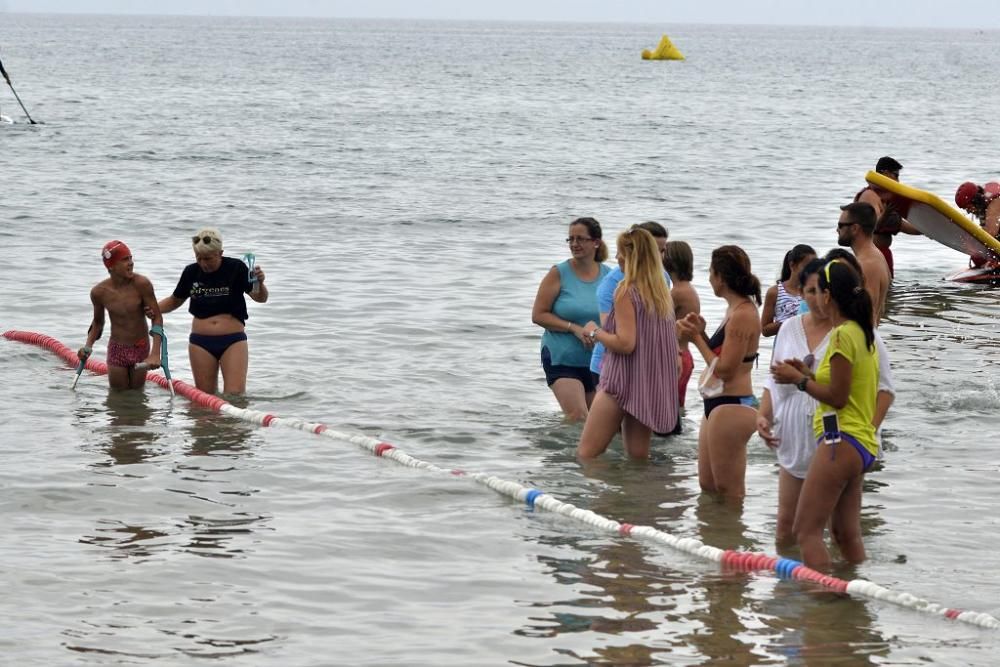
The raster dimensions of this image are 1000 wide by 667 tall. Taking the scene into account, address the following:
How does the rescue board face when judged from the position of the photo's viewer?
facing to the left of the viewer

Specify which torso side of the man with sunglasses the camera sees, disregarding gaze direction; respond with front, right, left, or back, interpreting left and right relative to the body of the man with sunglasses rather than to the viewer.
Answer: left

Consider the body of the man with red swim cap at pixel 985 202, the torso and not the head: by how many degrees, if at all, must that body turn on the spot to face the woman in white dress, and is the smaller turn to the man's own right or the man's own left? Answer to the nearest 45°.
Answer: approximately 90° to the man's own left

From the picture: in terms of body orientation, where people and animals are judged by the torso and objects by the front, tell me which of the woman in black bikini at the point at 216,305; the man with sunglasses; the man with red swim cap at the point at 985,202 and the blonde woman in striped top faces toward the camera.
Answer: the woman in black bikini

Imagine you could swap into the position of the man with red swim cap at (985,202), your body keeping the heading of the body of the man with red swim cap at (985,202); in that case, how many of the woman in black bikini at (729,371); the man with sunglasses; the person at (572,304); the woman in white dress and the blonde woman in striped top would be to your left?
5

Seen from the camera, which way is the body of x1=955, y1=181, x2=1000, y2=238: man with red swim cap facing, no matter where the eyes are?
to the viewer's left

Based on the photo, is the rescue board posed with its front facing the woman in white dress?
no

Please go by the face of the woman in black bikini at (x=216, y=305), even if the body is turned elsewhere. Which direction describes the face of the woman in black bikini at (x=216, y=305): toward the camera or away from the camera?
toward the camera

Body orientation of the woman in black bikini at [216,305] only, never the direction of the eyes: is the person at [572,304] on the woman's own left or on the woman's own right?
on the woman's own left

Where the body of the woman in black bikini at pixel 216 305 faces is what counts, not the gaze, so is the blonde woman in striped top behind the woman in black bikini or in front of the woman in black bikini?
in front

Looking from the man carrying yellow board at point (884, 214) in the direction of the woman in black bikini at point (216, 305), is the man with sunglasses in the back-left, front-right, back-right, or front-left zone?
front-left

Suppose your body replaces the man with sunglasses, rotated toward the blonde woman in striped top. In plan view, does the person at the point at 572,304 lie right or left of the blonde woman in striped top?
right

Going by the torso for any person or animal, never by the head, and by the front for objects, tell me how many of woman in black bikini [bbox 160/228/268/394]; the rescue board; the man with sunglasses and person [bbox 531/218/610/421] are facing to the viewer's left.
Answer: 2

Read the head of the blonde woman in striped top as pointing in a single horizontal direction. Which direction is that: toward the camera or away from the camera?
away from the camera
